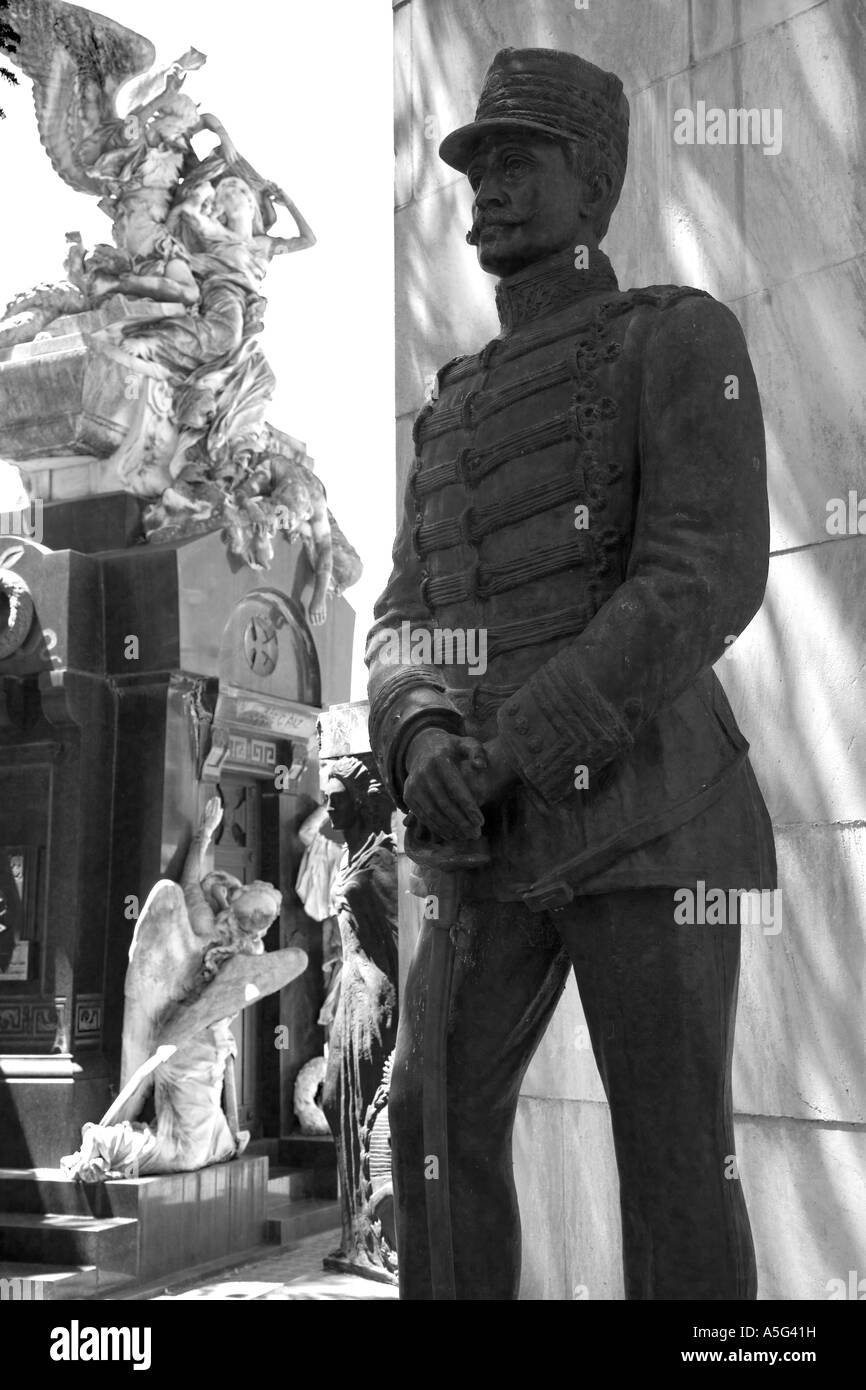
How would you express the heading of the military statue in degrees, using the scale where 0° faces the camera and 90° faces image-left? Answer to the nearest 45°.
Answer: approximately 45°
